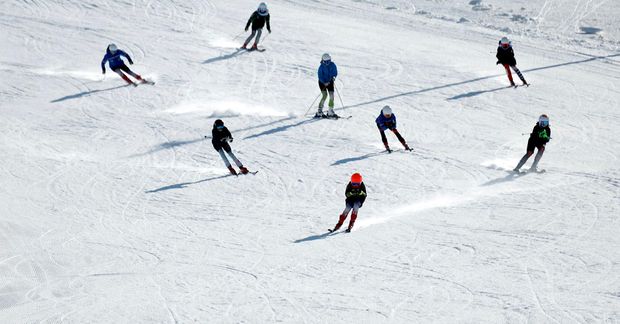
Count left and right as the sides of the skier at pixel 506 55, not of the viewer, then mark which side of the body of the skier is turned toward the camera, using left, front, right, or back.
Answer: front

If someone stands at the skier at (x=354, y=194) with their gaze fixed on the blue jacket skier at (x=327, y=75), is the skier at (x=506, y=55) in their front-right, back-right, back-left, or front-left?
front-right

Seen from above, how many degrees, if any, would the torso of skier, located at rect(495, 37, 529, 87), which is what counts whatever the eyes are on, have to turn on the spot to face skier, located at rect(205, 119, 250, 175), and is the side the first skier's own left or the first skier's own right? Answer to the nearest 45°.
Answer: approximately 45° to the first skier's own right

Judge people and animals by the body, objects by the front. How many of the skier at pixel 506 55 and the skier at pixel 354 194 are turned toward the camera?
2

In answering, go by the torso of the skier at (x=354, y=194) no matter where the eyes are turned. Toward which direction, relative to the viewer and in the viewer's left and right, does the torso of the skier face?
facing the viewer

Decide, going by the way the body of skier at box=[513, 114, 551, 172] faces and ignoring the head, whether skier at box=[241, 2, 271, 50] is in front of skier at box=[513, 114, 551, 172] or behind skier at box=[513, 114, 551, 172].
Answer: behind

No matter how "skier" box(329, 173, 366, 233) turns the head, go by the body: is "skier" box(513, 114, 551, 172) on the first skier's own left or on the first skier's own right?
on the first skier's own left

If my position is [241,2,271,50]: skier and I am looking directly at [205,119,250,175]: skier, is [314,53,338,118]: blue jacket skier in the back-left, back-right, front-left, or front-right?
front-left

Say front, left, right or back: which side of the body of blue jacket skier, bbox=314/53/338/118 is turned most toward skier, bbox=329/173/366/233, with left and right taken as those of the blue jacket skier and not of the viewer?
front

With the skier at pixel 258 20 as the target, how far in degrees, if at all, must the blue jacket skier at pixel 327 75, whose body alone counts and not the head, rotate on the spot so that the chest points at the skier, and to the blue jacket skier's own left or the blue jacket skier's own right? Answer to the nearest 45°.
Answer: approximately 135° to the blue jacket skier's own right
